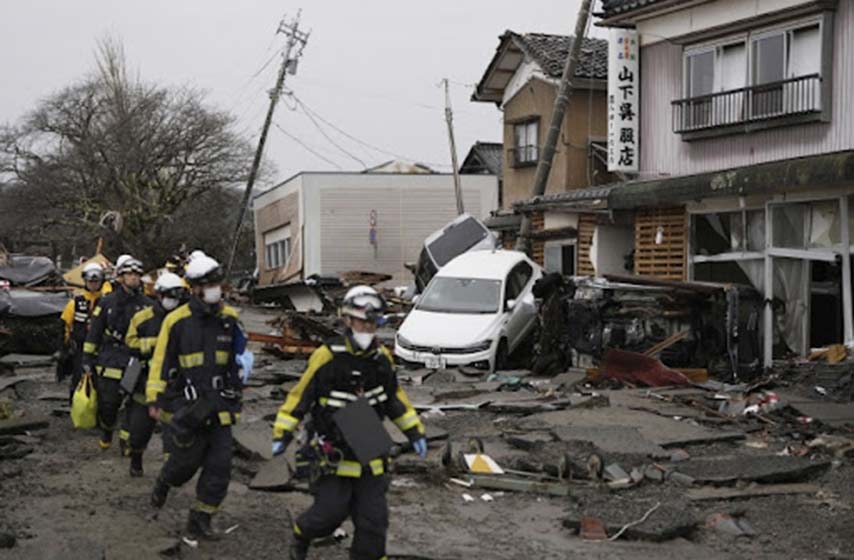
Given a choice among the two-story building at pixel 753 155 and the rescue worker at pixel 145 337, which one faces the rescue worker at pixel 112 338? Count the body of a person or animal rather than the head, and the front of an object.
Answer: the two-story building

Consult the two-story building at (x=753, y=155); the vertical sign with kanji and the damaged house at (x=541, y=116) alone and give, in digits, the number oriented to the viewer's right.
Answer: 0

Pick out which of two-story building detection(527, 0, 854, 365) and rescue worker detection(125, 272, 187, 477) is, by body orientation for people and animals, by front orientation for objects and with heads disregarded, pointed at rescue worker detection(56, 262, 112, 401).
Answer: the two-story building

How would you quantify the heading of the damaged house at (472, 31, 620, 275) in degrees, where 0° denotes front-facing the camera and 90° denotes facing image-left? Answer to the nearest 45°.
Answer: approximately 45°

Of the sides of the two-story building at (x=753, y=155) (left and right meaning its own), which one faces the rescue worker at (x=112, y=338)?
front

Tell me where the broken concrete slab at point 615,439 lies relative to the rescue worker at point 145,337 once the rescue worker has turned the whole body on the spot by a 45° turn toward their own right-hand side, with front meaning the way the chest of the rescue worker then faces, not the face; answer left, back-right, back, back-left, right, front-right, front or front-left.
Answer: left

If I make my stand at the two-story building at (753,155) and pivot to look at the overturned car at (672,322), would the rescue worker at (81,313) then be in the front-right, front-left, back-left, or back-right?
front-right

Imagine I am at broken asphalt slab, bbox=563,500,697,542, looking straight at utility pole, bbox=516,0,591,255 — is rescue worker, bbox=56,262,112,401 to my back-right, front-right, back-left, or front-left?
front-left

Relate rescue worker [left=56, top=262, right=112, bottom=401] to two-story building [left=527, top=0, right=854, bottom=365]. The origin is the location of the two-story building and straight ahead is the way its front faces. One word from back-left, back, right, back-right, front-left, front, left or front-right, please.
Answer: front

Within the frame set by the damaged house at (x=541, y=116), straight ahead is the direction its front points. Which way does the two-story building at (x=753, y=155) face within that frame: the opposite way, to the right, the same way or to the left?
the same way

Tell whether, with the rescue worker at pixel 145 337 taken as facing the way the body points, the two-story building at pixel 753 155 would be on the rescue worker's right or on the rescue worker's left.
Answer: on the rescue worker's left

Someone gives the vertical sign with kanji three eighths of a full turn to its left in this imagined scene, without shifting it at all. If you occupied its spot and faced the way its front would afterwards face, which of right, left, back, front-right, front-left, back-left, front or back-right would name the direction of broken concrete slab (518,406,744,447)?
back-right

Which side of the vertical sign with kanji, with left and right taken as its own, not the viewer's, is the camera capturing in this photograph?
front

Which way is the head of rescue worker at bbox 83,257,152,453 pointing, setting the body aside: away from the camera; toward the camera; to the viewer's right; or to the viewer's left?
toward the camera

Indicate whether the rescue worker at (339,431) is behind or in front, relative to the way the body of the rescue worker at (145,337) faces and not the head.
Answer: in front

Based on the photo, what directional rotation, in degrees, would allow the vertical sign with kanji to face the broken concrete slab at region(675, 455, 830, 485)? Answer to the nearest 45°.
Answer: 0° — it already faces it
